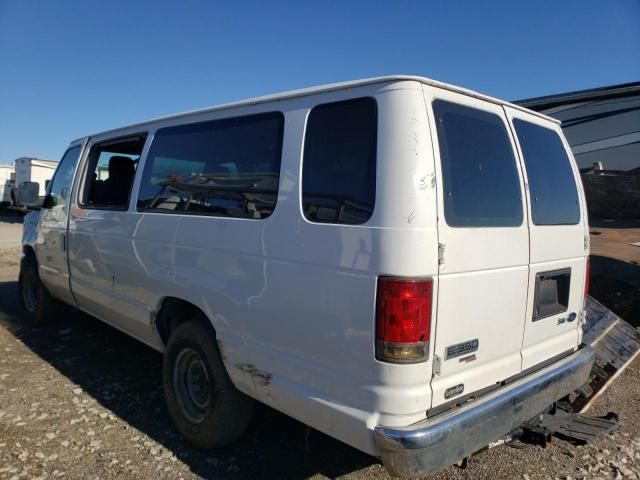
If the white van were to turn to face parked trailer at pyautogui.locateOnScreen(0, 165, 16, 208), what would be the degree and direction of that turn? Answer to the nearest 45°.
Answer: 0° — it already faces it

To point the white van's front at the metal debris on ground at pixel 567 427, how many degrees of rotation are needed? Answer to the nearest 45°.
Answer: approximately 135° to its right

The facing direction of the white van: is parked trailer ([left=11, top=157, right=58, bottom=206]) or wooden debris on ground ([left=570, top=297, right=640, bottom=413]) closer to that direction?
the parked trailer

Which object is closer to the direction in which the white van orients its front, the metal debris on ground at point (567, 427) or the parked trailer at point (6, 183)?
the parked trailer

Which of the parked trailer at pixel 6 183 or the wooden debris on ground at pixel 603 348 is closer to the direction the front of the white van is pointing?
the parked trailer

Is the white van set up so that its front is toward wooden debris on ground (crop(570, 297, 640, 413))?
no

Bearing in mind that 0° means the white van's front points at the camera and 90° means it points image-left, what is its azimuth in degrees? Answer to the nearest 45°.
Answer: approximately 135°

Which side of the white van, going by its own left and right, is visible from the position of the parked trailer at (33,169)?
front
